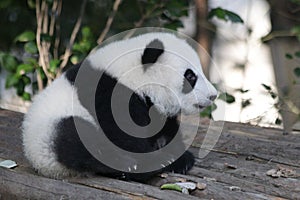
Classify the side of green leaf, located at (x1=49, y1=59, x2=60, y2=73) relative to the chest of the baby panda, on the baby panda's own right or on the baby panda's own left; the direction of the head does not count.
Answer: on the baby panda's own left

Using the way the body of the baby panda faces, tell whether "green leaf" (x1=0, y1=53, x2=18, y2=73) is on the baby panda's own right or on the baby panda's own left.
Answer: on the baby panda's own left

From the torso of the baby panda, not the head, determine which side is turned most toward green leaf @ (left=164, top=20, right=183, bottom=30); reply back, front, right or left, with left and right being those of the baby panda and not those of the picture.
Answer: left

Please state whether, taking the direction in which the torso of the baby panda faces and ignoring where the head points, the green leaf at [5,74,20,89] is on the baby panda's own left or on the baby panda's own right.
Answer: on the baby panda's own left

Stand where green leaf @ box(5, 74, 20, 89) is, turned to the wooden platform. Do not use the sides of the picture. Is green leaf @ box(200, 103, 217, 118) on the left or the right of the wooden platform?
left

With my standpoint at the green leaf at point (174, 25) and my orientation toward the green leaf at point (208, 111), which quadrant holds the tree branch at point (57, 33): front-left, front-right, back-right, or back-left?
back-right

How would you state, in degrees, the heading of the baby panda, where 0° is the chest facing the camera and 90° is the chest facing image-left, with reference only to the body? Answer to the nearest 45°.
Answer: approximately 270°

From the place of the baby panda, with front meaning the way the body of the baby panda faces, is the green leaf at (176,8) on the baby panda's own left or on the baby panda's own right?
on the baby panda's own left
